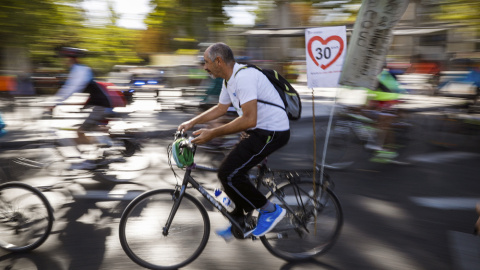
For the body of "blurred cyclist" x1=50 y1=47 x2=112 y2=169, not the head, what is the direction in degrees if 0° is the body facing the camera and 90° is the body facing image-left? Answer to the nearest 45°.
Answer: approximately 90°

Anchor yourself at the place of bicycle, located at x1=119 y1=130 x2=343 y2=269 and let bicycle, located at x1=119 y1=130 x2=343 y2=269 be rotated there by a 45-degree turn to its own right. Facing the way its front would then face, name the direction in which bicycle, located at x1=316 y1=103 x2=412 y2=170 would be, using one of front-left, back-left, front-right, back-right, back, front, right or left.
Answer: right

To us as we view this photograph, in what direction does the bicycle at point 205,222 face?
facing to the left of the viewer

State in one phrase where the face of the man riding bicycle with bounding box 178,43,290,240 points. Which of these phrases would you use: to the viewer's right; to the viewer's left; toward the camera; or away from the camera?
to the viewer's left

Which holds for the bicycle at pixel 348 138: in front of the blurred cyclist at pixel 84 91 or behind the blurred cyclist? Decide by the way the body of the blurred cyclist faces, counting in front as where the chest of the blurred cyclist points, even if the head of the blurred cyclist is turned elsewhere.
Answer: behind

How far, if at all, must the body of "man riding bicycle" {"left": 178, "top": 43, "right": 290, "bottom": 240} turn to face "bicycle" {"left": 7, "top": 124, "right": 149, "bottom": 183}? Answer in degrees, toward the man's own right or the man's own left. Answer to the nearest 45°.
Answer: approximately 45° to the man's own right

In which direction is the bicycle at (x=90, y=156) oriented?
to the viewer's left

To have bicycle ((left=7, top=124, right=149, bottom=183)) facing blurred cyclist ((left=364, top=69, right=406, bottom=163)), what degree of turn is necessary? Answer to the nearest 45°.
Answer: approximately 180°

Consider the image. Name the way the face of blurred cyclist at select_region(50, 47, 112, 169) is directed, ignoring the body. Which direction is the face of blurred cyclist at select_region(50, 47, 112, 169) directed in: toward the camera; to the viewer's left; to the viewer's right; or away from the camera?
to the viewer's left

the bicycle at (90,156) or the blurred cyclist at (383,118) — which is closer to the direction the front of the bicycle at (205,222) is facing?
the bicycle

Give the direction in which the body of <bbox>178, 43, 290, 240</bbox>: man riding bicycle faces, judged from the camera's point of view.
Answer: to the viewer's left

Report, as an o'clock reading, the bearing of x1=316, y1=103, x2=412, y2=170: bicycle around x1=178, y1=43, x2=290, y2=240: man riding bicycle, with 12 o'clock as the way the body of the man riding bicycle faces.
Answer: The bicycle is roughly at 4 o'clock from the man riding bicycle.
